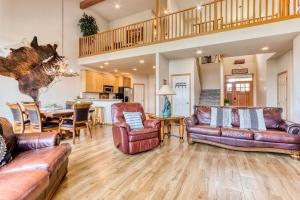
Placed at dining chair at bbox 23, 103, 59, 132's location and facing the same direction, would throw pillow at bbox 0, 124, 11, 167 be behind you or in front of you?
behind

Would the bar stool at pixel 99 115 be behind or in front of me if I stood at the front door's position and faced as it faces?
in front

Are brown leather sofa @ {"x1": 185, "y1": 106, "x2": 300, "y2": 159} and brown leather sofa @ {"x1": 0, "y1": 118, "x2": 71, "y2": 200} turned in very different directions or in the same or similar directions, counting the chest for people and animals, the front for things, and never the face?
very different directions

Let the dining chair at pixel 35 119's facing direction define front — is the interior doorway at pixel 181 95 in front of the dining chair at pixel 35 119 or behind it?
in front

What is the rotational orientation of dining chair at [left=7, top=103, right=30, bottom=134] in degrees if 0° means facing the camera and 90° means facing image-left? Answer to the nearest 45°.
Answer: approximately 225°

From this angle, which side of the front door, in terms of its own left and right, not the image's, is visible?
front

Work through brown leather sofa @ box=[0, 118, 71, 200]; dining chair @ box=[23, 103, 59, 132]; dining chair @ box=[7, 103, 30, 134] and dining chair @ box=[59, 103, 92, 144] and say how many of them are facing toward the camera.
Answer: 0

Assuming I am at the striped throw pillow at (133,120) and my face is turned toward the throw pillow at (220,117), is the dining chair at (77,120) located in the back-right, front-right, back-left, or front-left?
back-left

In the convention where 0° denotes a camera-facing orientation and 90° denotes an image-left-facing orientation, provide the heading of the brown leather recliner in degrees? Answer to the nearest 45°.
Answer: approximately 315°

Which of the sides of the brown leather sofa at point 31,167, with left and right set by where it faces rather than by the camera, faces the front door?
front

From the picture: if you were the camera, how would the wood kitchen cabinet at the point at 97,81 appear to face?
facing the viewer and to the right of the viewer

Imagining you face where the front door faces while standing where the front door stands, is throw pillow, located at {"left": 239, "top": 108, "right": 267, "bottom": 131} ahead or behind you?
ahead

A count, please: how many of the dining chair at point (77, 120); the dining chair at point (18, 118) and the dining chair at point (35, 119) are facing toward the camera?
0

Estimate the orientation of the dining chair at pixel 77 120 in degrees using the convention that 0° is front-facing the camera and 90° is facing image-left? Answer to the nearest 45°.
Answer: approximately 135°

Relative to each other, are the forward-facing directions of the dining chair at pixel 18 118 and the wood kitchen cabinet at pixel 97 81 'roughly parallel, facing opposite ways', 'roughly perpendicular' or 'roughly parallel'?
roughly perpendicular

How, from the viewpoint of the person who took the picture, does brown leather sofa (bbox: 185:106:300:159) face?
facing the viewer and to the left of the viewer

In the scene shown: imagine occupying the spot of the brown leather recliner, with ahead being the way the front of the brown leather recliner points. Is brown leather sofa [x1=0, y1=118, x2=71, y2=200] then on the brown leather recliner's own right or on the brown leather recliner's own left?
on the brown leather recliner's own right

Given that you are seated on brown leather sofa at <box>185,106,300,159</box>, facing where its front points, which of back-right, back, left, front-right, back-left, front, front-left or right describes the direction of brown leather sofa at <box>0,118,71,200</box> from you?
front
